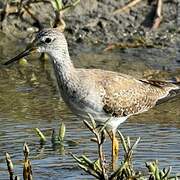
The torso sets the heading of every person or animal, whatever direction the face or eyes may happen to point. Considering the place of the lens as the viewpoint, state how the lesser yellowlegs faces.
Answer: facing to the left of the viewer
